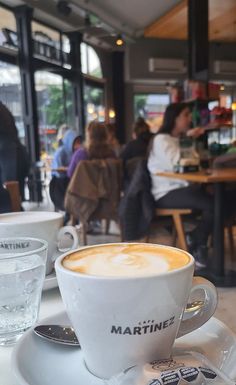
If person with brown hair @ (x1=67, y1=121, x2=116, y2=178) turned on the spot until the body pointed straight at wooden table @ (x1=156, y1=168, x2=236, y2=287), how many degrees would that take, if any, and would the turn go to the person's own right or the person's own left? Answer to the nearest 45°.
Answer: approximately 135° to the person's own right

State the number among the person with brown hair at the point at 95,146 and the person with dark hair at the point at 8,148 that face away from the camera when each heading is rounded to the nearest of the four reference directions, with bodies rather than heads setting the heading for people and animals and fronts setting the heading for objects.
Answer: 2

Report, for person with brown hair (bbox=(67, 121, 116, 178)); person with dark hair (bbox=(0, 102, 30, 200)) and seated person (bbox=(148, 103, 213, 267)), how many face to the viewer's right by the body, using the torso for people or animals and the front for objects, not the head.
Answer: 1

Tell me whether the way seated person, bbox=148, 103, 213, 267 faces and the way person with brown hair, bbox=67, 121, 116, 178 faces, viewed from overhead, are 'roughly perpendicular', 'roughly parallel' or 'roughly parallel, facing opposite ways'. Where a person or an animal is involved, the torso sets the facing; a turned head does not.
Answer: roughly perpendicular

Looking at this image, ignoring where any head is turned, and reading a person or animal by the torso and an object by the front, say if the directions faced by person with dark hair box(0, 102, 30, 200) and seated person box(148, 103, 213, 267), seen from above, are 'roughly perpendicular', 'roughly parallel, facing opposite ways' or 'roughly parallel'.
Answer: roughly perpendicular

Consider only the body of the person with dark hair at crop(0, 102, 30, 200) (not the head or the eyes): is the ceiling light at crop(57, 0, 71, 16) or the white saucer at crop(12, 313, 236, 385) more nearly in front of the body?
the ceiling light

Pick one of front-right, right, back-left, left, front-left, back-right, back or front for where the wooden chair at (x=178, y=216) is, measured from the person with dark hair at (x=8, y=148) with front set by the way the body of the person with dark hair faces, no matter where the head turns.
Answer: front-right

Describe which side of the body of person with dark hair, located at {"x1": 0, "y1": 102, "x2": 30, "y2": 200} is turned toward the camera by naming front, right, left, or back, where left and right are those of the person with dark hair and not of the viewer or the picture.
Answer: back

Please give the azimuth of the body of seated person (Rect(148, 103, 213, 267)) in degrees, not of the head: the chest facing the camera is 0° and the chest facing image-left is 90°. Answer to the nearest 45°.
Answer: approximately 270°

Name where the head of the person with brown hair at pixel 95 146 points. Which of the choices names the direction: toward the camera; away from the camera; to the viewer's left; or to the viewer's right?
away from the camera

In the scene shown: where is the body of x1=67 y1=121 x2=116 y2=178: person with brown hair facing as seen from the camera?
away from the camera

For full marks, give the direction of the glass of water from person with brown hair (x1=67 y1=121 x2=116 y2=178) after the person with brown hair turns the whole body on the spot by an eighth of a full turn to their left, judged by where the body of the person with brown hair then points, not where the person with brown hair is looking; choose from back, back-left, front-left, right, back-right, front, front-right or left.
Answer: back-left

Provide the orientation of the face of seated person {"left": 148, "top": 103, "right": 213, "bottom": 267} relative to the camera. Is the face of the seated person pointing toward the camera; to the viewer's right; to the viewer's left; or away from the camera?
to the viewer's right
